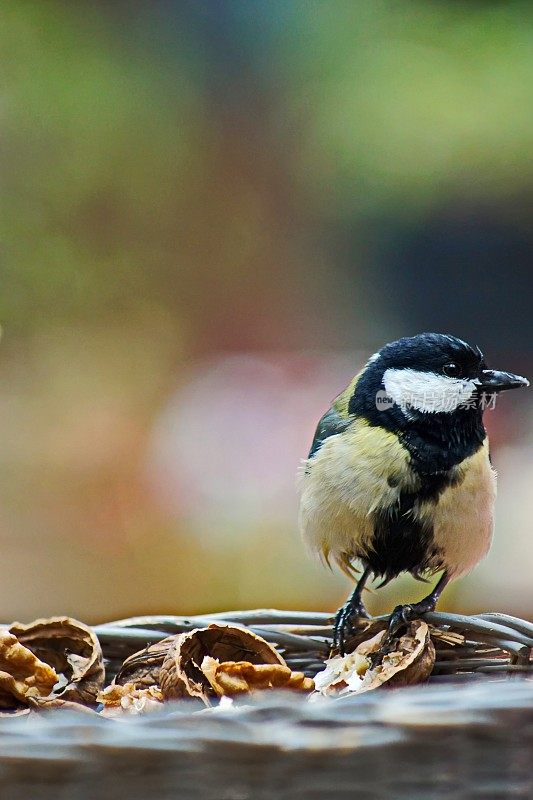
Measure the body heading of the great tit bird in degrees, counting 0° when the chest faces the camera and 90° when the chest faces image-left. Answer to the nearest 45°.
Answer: approximately 315°
